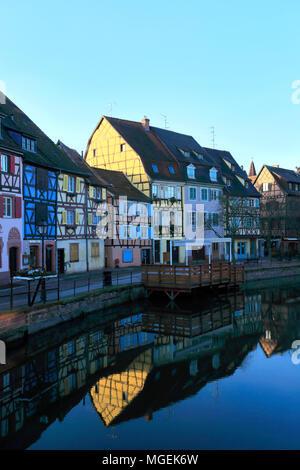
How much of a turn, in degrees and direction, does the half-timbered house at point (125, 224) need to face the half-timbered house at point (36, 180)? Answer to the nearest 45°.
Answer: approximately 90° to its right

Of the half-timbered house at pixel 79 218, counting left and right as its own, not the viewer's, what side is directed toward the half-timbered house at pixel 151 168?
left

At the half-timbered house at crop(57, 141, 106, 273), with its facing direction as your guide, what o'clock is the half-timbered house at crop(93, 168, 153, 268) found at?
the half-timbered house at crop(93, 168, 153, 268) is roughly at 9 o'clock from the half-timbered house at crop(57, 141, 106, 273).

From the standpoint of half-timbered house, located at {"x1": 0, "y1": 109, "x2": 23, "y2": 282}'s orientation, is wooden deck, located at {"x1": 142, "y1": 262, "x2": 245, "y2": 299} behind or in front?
in front

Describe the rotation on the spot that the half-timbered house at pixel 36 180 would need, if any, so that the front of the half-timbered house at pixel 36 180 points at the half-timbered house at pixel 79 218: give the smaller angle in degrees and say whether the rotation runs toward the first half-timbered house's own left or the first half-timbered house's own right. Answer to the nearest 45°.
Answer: approximately 90° to the first half-timbered house's own left

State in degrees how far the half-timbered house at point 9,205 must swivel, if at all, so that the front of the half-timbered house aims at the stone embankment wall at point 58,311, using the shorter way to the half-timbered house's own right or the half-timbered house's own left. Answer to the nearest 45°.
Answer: approximately 45° to the half-timbered house's own right

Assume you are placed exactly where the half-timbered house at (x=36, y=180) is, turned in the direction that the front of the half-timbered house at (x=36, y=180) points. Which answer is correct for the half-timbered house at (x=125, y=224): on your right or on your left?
on your left

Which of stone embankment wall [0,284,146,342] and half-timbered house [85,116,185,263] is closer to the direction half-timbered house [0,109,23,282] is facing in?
the stone embankment wall
